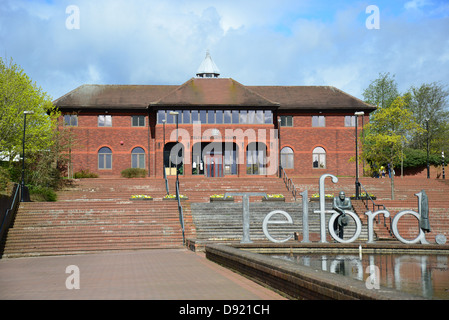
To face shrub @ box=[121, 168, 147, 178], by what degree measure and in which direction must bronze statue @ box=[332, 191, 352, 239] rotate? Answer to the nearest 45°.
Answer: approximately 135° to its right

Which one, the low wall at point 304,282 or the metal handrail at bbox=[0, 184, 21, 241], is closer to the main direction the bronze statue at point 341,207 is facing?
the low wall

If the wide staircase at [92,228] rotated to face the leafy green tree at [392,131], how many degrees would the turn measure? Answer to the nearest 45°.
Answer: approximately 90° to its left

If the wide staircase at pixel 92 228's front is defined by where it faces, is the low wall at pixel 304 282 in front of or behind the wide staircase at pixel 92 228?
in front

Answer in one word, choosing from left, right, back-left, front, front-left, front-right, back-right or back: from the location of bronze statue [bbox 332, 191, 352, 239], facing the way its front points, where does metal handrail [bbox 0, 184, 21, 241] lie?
right

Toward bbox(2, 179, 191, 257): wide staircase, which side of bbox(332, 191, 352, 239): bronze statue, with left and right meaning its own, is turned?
right

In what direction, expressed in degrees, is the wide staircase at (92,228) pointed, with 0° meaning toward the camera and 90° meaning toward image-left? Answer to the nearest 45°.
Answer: approximately 0°

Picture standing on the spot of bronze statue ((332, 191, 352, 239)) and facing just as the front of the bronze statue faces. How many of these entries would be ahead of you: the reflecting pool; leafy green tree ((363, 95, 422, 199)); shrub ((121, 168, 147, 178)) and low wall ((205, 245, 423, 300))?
2

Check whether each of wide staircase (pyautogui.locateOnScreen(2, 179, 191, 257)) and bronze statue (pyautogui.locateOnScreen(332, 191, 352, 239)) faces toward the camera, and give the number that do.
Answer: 2

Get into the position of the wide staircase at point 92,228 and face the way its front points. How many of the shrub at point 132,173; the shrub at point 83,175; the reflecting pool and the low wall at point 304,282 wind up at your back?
2

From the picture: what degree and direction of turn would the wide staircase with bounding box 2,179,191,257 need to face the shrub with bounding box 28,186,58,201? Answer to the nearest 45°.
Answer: approximately 180°

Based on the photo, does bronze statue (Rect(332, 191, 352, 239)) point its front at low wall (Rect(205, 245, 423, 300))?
yes

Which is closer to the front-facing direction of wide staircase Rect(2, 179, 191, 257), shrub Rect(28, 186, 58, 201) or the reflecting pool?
the reflecting pool
